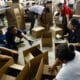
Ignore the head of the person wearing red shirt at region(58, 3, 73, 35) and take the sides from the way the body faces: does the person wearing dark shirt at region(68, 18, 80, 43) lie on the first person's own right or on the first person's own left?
on the first person's own left

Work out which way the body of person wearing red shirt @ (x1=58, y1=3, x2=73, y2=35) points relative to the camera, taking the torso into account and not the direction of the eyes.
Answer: to the viewer's left

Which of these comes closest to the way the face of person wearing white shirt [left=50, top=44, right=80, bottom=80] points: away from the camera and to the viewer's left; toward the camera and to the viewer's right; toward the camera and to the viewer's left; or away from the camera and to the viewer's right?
away from the camera and to the viewer's left

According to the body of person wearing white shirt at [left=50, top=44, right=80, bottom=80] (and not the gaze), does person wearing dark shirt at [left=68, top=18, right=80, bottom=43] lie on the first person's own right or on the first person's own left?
on the first person's own right

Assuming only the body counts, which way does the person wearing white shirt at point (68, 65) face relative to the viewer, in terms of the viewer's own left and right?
facing away from the viewer and to the left of the viewer

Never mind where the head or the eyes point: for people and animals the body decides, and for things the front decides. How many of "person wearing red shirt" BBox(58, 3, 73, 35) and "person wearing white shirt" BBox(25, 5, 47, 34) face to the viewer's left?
1

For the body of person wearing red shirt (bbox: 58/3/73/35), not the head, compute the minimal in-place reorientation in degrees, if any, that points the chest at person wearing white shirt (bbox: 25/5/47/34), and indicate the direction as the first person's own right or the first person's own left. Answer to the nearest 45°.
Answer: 0° — they already face them

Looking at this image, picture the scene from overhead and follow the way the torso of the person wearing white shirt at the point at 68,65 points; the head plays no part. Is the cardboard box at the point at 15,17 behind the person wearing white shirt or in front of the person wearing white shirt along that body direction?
in front

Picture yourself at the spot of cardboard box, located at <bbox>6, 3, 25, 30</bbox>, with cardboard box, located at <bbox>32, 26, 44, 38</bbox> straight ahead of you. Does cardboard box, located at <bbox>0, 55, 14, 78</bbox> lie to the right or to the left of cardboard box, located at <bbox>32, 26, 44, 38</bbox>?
right

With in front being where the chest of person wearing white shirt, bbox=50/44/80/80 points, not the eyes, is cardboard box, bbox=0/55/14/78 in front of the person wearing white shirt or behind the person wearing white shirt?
in front

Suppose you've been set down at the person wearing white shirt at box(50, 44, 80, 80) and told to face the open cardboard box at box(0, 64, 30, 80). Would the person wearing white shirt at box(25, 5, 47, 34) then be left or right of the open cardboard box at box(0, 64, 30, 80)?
right
